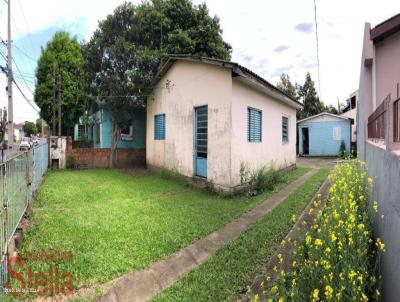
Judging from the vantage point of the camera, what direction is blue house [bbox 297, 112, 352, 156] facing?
facing the viewer

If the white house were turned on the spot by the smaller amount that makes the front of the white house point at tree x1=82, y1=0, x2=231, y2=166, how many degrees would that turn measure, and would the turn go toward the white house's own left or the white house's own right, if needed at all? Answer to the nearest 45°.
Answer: approximately 90° to the white house's own right

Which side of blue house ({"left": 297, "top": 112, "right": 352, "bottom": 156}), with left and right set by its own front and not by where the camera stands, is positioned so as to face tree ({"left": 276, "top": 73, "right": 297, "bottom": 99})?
back

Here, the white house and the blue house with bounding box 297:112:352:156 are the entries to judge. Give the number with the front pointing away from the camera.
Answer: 0

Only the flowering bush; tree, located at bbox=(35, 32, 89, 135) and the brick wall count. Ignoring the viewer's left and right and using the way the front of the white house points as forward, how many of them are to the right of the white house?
2

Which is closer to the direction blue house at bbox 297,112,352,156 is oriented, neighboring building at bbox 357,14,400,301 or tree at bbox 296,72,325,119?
the neighboring building

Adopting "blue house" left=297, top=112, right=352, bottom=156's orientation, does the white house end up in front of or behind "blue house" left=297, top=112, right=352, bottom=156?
in front

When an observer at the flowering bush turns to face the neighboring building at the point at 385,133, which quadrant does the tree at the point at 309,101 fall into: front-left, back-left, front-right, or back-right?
front-left

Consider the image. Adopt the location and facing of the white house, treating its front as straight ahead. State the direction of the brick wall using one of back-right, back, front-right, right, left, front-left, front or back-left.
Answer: right

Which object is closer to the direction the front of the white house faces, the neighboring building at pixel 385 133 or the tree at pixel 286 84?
the neighboring building

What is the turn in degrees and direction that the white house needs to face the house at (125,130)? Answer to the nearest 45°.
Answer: approximately 90° to its right
